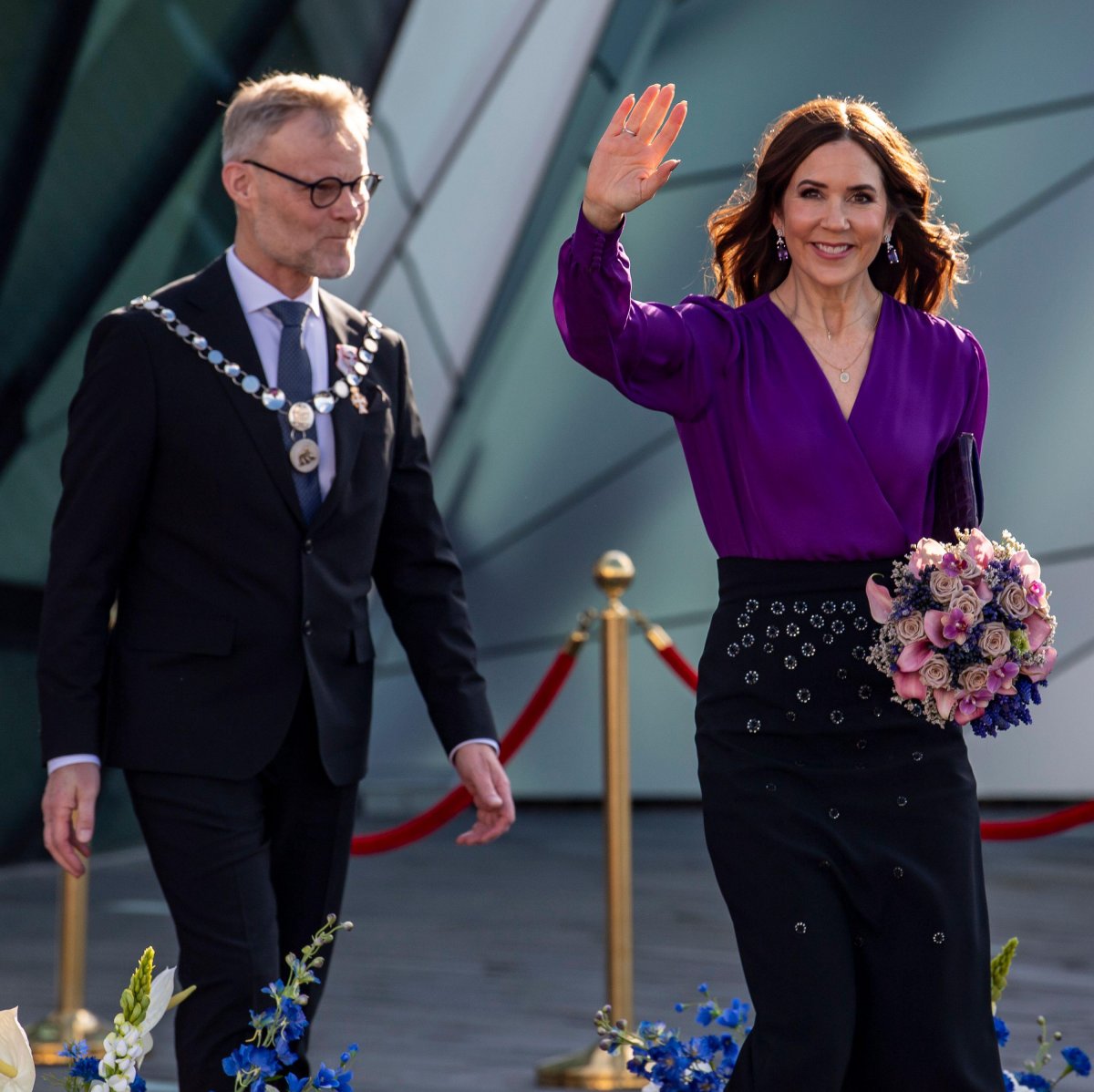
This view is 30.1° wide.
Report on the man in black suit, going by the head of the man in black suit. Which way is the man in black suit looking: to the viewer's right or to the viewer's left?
to the viewer's right

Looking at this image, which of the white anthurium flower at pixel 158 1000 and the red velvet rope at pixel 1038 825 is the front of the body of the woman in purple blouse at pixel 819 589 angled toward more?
the white anthurium flower

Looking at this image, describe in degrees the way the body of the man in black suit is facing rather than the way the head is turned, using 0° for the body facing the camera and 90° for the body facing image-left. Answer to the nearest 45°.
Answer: approximately 315°

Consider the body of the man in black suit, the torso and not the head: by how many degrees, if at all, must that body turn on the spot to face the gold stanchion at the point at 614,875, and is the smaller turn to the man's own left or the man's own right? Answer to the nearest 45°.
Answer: approximately 90° to the man's own left

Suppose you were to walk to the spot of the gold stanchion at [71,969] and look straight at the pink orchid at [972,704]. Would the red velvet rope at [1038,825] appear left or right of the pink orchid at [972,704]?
left

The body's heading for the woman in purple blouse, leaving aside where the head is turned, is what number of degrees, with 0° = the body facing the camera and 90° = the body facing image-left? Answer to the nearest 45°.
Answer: approximately 0°
